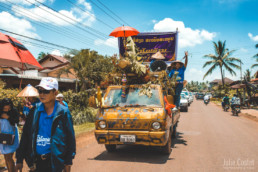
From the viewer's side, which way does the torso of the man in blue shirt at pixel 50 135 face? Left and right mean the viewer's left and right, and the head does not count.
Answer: facing the viewer and to the left of the viewer

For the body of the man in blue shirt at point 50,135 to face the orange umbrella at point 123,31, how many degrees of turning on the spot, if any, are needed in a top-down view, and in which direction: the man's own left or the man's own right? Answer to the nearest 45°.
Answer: approximately 180°

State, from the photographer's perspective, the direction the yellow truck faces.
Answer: facing the viewer

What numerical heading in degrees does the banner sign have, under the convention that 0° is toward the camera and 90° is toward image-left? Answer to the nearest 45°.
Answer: approximately 0°

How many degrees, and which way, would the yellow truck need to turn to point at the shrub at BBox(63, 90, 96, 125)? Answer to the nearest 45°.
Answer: approximately 135° to its right

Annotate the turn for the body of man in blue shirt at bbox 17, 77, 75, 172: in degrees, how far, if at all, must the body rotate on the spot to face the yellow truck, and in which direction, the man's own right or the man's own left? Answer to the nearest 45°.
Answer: approximately 180°

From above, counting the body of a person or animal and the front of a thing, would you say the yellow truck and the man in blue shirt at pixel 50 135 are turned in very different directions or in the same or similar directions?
same or similar directions

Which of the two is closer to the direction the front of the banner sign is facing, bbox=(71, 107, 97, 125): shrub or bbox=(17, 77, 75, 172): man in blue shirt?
the man in blue shirt

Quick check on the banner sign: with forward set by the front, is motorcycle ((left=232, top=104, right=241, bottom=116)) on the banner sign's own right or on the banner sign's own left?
on the banner sign's own left

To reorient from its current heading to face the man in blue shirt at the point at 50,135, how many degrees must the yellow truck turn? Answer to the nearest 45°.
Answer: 0° — it already faces them

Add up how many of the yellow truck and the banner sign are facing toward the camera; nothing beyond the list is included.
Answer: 2

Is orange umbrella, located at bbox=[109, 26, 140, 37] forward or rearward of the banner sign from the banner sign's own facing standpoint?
forward

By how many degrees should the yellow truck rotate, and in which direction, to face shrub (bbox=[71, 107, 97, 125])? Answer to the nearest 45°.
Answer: approximately 135° to its right
